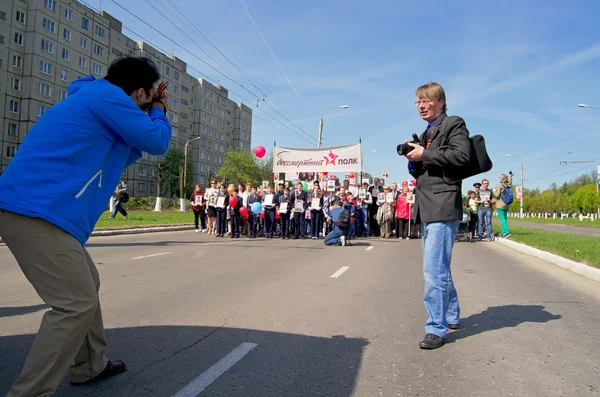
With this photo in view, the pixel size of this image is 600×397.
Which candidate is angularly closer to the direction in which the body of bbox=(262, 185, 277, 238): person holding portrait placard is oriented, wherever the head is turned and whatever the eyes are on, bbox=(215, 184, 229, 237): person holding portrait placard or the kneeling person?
the kneeling person

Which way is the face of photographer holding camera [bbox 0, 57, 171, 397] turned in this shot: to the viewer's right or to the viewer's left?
to the viewer's right

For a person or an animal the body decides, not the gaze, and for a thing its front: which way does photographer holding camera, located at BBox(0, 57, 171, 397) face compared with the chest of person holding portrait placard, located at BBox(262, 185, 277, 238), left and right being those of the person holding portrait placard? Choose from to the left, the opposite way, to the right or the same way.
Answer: the opposite way

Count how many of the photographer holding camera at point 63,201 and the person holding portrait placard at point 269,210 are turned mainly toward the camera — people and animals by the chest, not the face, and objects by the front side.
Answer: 1

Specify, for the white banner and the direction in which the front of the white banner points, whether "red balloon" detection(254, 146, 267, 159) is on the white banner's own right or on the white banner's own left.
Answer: on the white banner's own right

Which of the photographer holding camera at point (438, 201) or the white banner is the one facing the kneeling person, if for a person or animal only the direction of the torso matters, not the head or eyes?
the white banner

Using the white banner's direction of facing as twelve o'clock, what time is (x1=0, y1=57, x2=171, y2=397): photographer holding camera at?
The photographer holding camera is roughly at 12 o'clock from the white banner.

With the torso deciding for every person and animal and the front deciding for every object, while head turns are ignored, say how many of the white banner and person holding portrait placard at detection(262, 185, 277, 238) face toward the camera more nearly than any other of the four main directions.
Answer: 2

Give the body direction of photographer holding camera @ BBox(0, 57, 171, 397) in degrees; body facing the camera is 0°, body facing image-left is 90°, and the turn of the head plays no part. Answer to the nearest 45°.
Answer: approximately 225°
